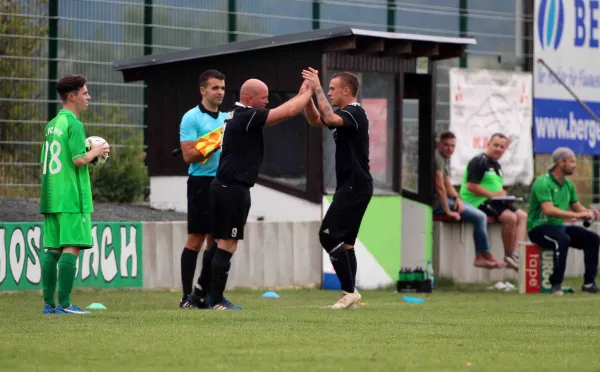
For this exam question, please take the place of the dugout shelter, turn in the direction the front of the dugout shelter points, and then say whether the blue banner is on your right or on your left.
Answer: on your left

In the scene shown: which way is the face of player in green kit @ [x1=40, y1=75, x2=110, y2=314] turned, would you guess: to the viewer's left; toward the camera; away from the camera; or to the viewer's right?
to the viewer's right

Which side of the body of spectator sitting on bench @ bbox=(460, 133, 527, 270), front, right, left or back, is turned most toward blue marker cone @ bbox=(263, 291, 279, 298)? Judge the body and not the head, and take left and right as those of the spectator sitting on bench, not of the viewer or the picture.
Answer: right

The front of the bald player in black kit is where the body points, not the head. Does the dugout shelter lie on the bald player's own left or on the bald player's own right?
on the bald player's own left

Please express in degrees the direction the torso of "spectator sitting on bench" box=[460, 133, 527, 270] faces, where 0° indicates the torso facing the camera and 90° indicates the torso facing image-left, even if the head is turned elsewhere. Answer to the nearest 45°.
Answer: approximately 315°

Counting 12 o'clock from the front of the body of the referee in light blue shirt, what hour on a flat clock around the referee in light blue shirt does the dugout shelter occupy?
The dugout shelter is roughly at 8 o'clock from the referee in light blue shirt.

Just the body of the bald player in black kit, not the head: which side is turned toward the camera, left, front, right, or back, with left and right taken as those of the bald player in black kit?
right

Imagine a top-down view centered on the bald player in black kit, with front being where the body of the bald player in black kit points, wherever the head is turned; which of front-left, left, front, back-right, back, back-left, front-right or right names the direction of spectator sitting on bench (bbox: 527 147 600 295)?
front-left

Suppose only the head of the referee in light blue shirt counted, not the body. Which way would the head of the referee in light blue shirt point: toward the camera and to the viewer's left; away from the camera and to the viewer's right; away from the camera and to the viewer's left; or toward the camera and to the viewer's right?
toward the camera and to the viewer's right

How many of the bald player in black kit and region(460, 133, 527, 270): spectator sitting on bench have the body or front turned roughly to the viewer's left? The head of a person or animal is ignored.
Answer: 0

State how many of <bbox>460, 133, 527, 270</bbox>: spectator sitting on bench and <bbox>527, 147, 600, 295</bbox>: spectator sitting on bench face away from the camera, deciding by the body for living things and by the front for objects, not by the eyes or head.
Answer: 0
